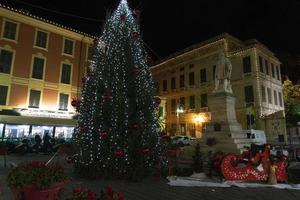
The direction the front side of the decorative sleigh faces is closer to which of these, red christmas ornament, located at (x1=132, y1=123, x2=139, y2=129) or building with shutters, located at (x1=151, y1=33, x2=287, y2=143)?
the red christmas ornament

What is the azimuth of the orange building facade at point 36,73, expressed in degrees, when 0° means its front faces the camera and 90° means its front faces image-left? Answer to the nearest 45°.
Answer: approximately 315°

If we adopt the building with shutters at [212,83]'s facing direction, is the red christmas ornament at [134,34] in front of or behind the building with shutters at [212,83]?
in front

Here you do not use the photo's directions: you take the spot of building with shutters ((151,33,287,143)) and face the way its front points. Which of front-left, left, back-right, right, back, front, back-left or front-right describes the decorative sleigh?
front-left

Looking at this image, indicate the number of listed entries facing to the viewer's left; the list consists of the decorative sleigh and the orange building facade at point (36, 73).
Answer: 1

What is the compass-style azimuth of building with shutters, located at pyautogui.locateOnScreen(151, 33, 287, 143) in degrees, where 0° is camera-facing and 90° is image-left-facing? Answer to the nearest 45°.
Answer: approximately 45°

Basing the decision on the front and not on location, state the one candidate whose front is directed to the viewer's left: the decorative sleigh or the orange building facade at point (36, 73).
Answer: the decorative sleigh

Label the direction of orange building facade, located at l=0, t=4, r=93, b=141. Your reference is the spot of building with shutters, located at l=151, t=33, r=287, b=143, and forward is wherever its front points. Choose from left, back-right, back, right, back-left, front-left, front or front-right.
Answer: front

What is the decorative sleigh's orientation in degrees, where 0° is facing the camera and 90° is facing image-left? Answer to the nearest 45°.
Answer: approximately 90°

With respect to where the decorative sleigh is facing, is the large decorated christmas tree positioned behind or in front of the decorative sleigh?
in front

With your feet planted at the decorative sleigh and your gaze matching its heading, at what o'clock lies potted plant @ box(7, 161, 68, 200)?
The potted plant is roughly at 10 o'clock from the decorative sleigh.

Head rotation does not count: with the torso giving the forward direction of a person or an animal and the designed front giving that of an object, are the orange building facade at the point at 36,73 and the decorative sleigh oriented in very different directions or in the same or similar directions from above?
very different directions

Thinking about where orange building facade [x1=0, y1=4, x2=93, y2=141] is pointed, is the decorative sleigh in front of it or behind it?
in front
